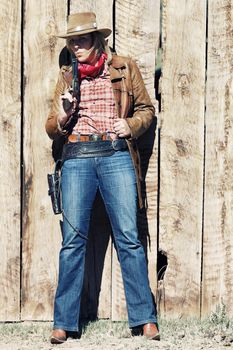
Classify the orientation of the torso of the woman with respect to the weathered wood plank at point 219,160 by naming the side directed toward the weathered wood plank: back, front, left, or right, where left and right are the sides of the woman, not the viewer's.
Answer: left

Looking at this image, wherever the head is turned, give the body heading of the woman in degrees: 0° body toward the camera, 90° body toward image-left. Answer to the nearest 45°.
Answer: approximately 0°

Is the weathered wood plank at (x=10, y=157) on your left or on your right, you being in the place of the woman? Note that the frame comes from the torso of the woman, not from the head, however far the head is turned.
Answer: on your right

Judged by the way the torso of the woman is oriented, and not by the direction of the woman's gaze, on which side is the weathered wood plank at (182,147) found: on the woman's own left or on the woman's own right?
on the woman's own left

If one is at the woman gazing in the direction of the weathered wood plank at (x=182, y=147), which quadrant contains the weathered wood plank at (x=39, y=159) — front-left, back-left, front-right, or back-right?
back-left

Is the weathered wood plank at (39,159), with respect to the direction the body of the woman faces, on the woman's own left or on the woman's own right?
on the woman's own right
